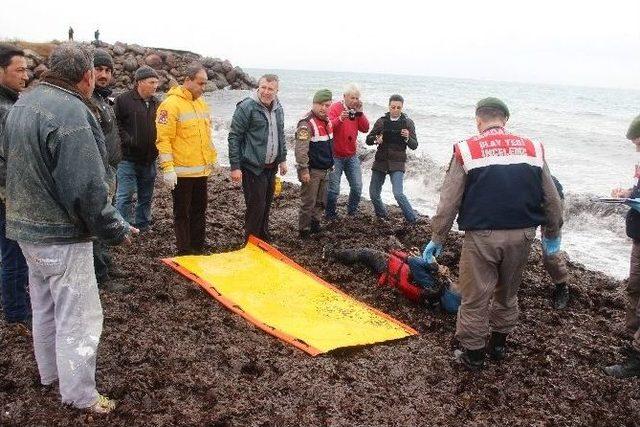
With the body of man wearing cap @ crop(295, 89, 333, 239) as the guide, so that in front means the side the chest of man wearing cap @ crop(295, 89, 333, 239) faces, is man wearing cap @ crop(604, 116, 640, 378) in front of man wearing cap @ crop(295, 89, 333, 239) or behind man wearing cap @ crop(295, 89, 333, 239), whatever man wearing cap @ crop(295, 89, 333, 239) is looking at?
in front

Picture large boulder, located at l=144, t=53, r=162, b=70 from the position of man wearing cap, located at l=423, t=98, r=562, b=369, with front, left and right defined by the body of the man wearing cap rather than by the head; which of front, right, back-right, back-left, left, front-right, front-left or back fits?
front-left

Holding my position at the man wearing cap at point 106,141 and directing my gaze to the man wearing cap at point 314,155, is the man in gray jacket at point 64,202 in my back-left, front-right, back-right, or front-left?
back-right

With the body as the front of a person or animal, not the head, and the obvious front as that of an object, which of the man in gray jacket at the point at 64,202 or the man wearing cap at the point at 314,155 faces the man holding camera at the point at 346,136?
the man in gray jacket

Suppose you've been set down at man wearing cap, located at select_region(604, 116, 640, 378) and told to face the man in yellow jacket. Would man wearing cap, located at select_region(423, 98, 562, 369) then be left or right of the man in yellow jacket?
left

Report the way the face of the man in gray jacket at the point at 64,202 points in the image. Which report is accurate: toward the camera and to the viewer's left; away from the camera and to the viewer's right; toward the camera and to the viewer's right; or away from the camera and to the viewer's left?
away from the camera and to the viewer's right

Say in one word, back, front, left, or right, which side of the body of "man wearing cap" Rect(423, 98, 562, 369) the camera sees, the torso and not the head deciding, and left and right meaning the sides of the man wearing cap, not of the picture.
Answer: back

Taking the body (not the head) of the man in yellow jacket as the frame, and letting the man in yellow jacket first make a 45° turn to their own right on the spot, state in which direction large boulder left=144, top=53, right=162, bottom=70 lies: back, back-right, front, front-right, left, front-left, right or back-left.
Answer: back

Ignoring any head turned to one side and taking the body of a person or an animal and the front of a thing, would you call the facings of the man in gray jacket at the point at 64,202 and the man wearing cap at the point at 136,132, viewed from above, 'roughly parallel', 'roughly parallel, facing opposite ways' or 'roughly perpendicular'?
roughly perpendicular

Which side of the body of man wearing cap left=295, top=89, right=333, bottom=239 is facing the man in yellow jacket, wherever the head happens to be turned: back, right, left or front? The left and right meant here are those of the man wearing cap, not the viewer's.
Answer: right

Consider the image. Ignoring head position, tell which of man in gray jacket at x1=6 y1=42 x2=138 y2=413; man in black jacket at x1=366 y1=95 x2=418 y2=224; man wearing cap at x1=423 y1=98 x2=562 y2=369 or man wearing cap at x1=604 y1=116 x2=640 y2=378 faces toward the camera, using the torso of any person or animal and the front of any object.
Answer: the man in black jacket

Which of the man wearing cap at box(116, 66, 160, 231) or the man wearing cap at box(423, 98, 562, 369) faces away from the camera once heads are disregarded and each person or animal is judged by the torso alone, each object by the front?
the man wearing cap at box(423, 98, 562, 369)

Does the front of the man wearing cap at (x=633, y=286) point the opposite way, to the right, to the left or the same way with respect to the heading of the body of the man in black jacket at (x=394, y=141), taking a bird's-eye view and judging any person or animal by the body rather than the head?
to the right

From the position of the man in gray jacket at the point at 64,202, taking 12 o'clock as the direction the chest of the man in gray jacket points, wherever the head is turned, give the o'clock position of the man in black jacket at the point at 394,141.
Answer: The man in black jacket is roughly at 12 o'clock from the man in gray jacket.
